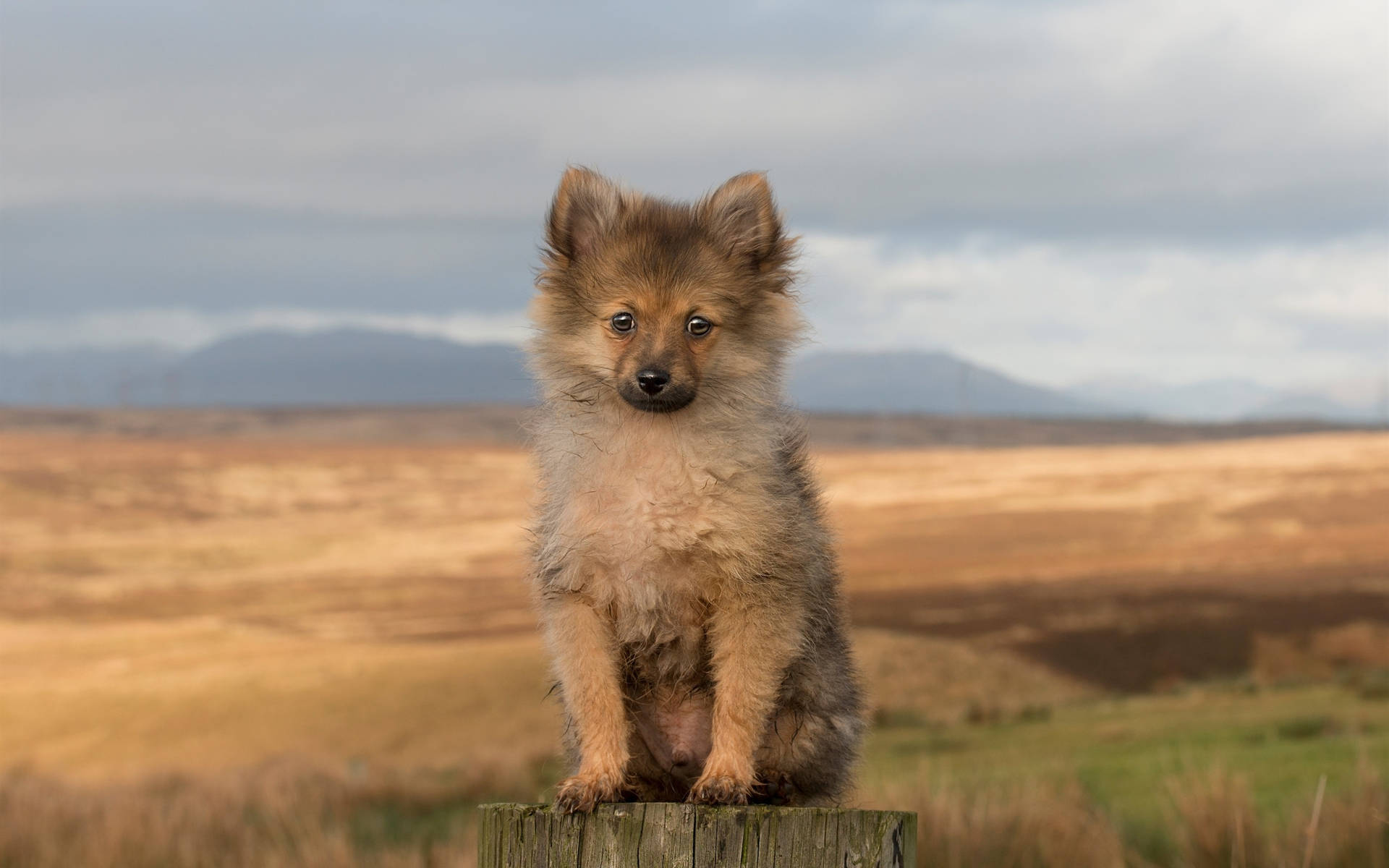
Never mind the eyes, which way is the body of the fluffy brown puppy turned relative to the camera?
toward the camera
